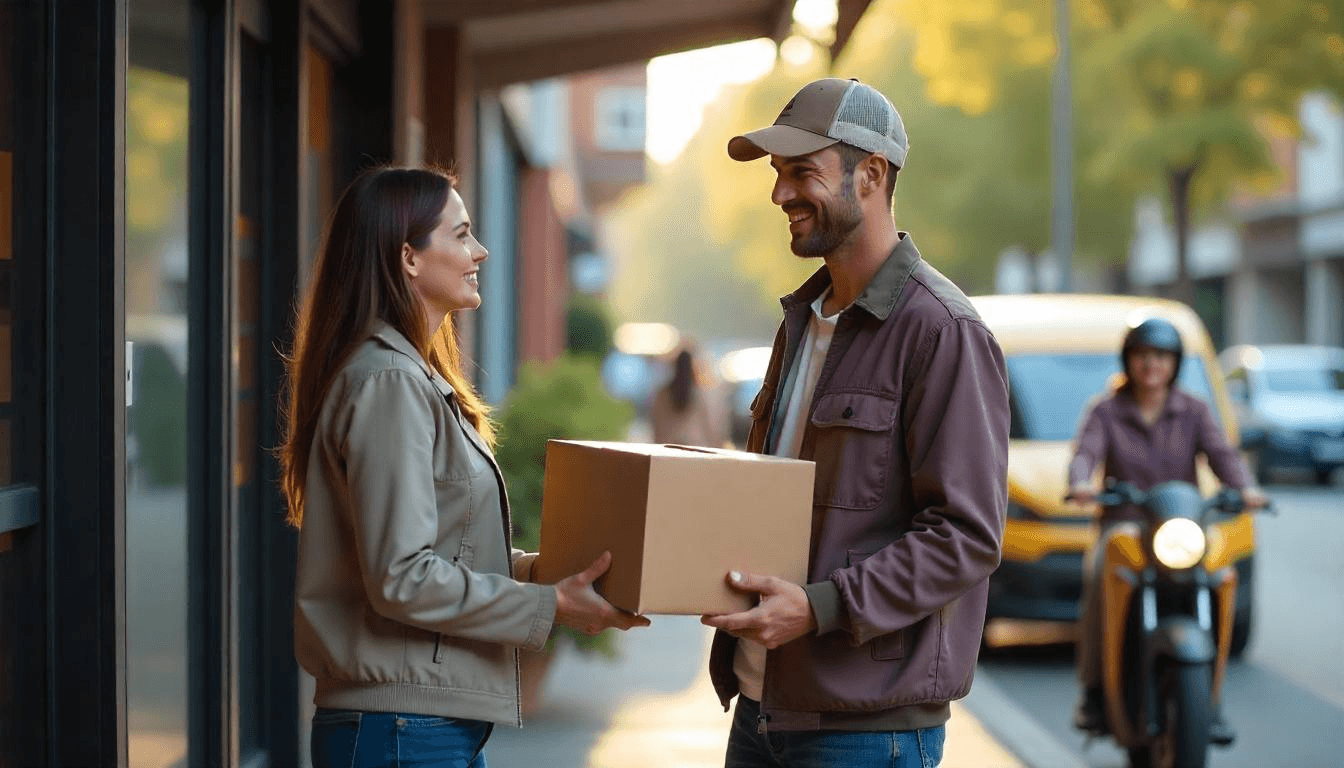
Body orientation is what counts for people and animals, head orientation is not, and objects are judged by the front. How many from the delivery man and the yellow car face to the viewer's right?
0

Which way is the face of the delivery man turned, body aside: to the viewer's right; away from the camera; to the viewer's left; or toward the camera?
to the viewer's left

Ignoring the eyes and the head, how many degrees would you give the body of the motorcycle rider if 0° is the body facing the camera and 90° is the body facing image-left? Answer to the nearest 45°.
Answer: approximately 0°

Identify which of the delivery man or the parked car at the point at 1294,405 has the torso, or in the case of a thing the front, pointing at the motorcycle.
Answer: the parked car

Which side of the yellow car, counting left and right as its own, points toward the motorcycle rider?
front

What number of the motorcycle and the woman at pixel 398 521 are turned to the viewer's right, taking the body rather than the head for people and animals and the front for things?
1

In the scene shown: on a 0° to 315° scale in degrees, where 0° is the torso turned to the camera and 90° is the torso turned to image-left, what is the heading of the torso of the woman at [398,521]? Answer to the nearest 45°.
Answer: approximately 270°

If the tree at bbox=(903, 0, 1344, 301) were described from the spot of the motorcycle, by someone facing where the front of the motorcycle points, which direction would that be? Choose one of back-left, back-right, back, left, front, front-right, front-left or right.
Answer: back

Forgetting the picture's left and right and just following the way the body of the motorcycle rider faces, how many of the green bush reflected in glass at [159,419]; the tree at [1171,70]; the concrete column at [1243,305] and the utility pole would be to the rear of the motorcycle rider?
3

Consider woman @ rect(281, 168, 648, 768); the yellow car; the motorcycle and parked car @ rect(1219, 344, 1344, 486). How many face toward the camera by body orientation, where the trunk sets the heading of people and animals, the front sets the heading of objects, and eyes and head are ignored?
3

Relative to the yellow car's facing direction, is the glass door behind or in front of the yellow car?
in front

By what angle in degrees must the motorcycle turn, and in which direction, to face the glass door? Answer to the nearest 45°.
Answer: approximately 45° to its right

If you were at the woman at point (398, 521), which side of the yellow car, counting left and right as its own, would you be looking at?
front
